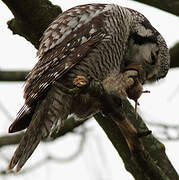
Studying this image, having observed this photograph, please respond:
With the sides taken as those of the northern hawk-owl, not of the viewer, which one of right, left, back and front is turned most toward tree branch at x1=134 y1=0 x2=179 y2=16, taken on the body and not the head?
front

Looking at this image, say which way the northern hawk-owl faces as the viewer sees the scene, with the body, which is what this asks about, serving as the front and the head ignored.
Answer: to the viewer's right
